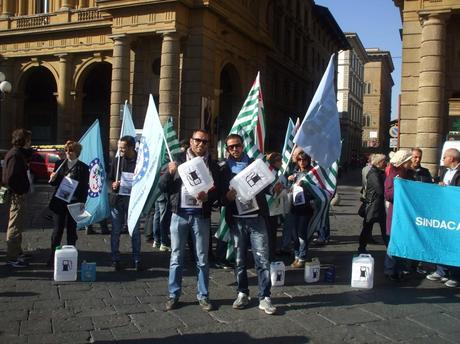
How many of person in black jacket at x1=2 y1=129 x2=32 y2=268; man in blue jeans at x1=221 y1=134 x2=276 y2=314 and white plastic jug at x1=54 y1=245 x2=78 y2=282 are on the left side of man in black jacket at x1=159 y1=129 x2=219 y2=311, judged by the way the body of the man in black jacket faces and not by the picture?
1

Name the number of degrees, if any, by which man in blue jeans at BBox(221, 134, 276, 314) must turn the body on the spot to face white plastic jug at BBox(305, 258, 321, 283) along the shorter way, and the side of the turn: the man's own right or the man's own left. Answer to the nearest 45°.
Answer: approximately 135° to the man's own left

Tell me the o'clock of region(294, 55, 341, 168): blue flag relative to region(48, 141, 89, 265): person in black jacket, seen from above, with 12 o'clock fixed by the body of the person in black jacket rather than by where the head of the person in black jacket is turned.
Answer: The blue flag is roughly at 8 o'clock from the person in black jacket.

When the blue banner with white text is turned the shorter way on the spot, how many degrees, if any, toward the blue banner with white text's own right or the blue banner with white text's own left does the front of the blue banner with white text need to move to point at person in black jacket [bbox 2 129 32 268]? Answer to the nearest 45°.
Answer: approximately 90° to the blue banner with white text's own right

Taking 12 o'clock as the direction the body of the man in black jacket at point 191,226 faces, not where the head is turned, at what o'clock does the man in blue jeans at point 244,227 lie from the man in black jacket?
The man in blue jeans is roughly at 9 o'clock from the man in black jacket.

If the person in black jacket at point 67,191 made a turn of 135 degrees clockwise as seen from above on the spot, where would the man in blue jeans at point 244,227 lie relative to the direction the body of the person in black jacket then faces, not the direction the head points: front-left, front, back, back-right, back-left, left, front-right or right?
back-right

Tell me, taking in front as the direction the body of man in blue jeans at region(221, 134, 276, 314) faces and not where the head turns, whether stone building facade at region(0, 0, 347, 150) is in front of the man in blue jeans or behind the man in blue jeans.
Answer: behind

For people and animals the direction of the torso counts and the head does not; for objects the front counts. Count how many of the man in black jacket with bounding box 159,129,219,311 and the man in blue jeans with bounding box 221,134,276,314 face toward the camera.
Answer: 2

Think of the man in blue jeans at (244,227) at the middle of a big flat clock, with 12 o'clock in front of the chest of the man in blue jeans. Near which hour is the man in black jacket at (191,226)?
The man in black jacket is roughly at 3 o'clock from the man in blue jeans.

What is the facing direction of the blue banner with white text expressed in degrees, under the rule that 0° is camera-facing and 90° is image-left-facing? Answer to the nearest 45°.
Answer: approximately 0°

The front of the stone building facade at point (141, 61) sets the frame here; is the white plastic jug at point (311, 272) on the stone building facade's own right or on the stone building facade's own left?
on the stone building facade's own left

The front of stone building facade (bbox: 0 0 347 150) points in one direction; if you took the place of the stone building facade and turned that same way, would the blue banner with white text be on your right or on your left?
on your left

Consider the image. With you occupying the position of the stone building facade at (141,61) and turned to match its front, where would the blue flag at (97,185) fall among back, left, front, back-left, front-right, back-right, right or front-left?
front-left
